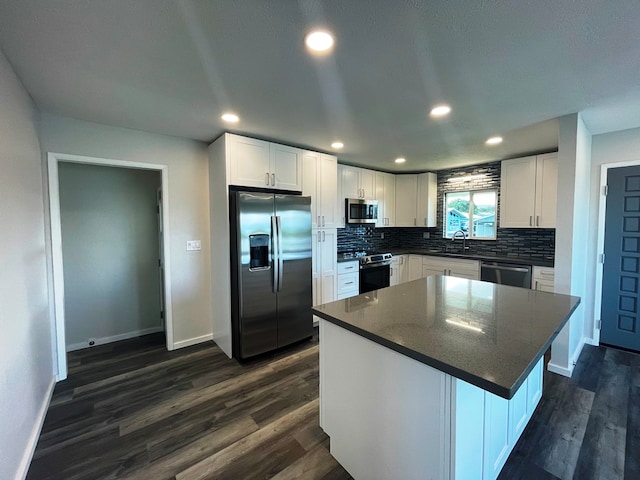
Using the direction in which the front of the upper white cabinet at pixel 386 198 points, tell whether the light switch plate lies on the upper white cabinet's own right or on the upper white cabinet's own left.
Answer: on the upper white cabinet's own right

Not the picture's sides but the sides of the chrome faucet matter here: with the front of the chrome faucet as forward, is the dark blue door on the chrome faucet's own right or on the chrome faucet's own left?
on the chrome faucet's own left

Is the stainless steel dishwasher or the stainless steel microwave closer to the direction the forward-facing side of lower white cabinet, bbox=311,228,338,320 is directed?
the stainless steel dishwasher

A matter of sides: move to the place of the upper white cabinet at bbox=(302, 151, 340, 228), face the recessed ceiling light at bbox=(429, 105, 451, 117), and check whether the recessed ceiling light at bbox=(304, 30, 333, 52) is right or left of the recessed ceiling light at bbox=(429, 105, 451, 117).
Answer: right

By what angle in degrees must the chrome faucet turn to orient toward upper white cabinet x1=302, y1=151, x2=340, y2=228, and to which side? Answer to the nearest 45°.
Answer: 0° — it already faces it

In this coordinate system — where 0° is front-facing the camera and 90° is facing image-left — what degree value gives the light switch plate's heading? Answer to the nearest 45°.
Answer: approximately 0°
